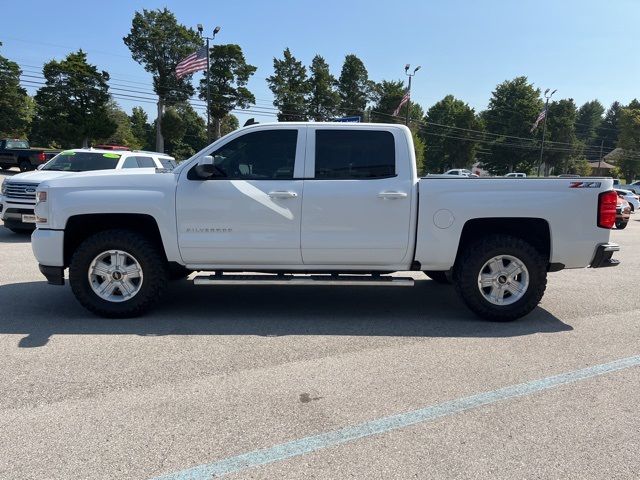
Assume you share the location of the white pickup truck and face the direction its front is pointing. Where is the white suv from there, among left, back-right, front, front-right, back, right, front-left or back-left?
front-right

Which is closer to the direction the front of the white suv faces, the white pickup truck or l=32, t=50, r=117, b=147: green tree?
the white pickup truck

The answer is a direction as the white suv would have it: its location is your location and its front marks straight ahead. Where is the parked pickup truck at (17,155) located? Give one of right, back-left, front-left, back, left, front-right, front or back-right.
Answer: back-right

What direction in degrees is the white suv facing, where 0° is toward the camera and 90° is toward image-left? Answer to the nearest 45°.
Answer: approximately 45°

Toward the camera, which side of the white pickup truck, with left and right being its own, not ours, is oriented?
left

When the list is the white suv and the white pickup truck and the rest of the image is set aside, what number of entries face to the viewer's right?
0

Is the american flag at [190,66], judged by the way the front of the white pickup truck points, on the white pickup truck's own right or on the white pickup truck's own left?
on the white pickup truck's own right

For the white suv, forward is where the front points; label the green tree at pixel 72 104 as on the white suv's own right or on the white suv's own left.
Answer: on the white suv's own right

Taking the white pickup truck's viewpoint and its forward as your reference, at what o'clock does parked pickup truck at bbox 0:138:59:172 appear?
The parked pickup truck is roughly at 2 o'clock from the white pickup truck.

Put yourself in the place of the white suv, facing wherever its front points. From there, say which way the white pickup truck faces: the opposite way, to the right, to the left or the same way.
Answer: to the right

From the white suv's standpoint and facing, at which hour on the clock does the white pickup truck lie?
The white pickup truck is roughly at 10 o'clock from the white suv.

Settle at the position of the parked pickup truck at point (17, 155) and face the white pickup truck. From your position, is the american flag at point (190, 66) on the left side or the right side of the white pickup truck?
left
